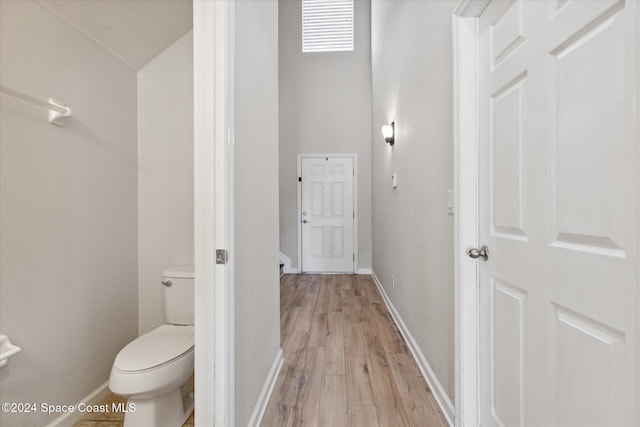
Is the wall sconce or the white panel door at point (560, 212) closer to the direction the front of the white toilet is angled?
the white panel door

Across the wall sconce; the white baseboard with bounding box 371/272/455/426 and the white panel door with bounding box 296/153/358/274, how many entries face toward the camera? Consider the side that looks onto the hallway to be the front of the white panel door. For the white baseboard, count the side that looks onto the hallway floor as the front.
1

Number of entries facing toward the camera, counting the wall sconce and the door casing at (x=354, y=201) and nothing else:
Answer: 1

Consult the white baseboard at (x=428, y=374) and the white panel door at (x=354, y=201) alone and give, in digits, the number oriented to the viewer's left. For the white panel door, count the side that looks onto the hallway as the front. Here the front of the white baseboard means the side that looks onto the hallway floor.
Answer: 1

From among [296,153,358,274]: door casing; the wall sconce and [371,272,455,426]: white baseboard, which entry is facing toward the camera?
the door casing

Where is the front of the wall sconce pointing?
to the viewer's left

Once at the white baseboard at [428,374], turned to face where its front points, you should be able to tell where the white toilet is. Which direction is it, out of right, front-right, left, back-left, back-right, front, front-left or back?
front-left

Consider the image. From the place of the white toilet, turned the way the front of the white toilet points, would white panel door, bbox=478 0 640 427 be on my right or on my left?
on my left

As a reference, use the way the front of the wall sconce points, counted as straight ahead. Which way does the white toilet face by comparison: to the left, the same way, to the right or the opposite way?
to the left

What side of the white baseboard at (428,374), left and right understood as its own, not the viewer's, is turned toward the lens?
left
